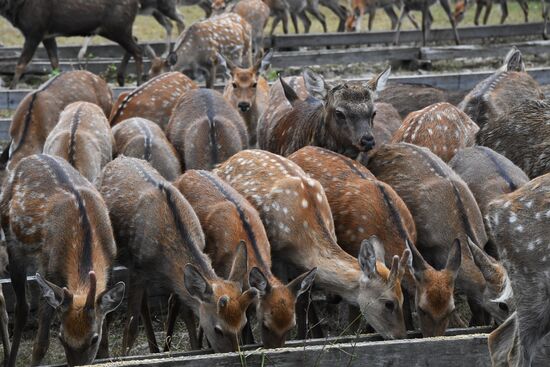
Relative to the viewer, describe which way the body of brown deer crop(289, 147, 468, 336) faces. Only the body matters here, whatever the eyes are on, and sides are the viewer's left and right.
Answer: facing the viewer and to the right of the viewer

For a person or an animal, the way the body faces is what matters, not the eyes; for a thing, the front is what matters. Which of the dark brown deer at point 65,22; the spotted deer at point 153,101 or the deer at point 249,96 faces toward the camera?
the deer

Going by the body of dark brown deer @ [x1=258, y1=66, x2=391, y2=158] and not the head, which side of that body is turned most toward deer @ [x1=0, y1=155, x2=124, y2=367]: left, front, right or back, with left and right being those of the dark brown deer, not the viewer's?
right

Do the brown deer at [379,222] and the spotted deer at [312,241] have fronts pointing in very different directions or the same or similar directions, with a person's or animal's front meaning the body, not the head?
same or similar directions

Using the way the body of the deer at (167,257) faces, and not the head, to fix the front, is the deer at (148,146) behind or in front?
behind

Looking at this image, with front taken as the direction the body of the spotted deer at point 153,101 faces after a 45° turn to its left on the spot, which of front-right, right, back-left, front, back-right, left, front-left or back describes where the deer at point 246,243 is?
back

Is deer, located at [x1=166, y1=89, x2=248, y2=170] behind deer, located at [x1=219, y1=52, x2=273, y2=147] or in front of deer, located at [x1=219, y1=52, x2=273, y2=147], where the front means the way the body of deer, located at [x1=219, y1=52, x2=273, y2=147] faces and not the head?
in front

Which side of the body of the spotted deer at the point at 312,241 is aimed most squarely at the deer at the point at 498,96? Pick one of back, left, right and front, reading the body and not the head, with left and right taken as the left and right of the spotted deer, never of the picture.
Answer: left

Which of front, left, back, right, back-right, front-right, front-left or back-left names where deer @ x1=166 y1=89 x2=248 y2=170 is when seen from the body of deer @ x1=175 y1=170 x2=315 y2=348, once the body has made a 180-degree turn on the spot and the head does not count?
front-right

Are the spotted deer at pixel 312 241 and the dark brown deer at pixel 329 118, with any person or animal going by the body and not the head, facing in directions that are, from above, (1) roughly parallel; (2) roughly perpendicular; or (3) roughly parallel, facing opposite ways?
roughly parallel

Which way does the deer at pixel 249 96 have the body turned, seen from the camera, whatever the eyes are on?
toward the camera
